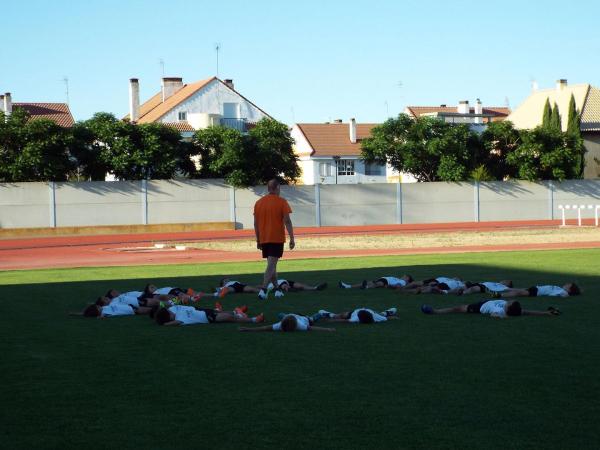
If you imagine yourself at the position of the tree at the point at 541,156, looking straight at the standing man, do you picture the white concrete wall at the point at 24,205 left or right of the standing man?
right

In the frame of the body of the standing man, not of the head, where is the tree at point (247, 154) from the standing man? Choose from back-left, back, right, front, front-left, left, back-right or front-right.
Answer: front

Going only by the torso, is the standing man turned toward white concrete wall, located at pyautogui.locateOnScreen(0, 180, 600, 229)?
yes

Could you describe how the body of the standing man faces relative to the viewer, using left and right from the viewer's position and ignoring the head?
facing away from the viewer

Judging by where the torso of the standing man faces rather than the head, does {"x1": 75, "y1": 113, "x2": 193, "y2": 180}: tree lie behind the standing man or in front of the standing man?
in front

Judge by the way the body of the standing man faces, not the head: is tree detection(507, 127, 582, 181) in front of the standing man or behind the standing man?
in front
